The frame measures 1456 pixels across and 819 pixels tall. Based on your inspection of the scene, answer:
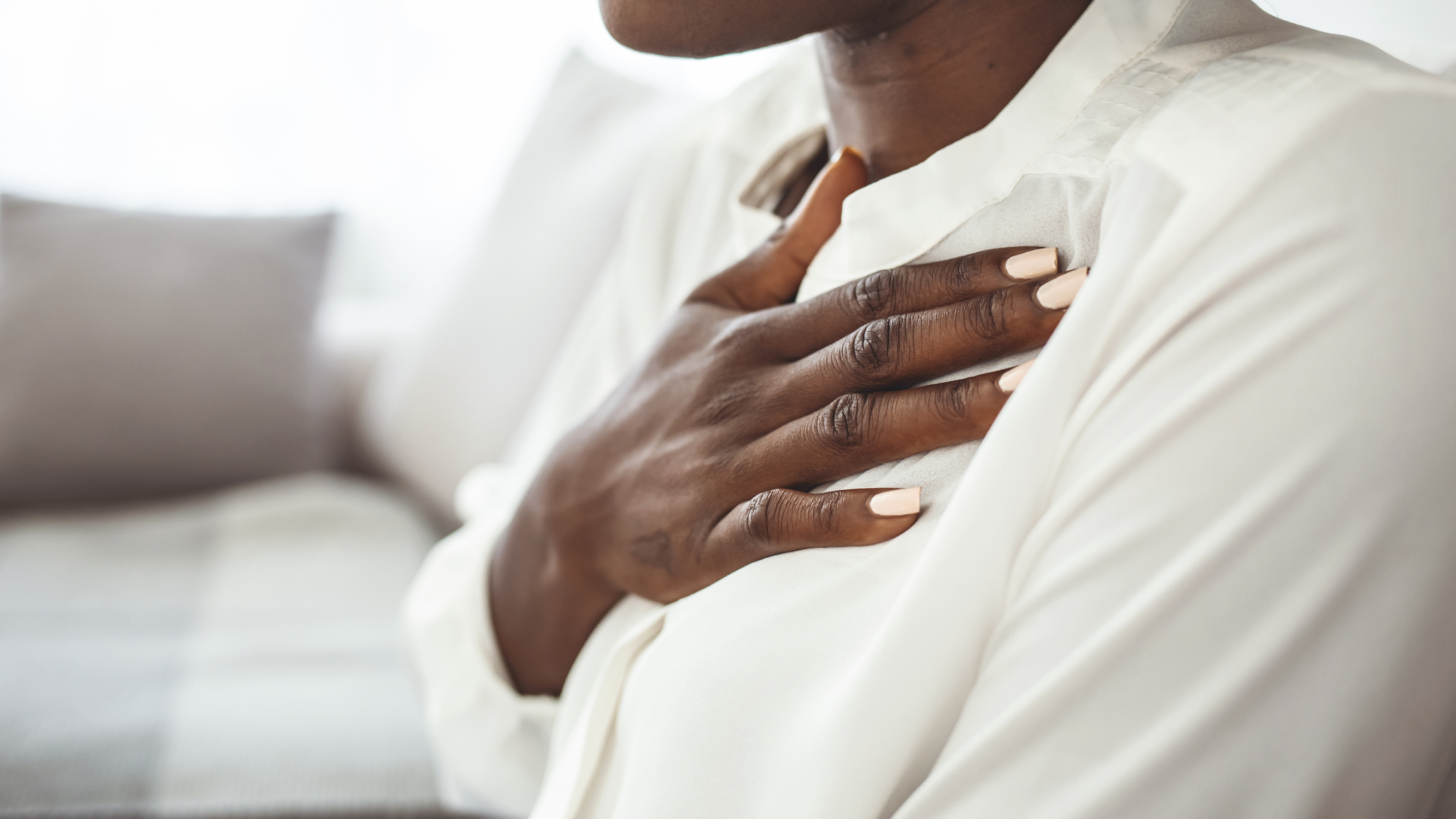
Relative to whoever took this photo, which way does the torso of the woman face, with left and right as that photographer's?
facing the viewer and to the left of the viewer

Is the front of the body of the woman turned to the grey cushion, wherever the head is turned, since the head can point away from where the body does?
no

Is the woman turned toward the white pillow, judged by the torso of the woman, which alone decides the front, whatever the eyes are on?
no
